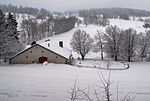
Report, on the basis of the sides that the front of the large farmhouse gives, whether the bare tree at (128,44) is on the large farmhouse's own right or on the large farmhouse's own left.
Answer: on the large farmhouse's own left

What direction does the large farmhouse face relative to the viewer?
toward the camera

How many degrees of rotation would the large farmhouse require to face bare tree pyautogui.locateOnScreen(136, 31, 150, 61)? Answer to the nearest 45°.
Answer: approximately 90° to its left

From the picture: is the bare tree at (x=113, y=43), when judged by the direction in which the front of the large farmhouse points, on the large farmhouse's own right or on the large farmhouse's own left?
on the large farmhouse's own left

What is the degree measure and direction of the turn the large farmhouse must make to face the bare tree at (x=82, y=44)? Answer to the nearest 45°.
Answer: approximately 135° to its left
